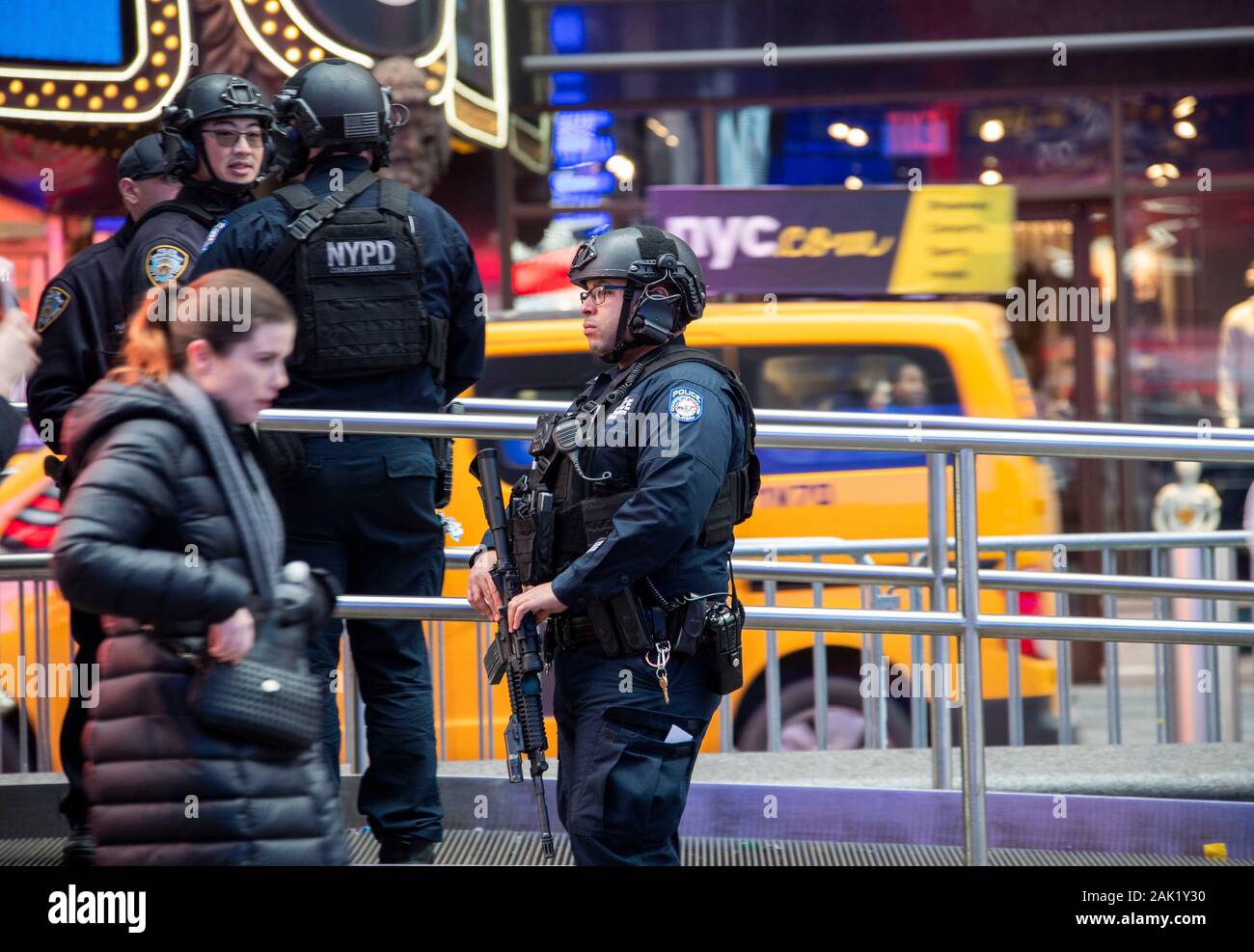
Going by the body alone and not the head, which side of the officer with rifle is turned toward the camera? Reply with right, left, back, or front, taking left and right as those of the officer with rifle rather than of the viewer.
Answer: left

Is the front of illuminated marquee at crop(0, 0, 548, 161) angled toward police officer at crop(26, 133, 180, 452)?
yes

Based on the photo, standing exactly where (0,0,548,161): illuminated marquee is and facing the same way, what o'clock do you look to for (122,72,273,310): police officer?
The police officer is roughly at 12 o'clock from the illuminated marquee.

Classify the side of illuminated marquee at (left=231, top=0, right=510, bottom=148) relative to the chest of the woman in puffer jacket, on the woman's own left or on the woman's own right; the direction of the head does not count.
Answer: on the woman's own left

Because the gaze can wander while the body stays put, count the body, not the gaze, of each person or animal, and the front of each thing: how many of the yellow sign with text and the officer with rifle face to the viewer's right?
0

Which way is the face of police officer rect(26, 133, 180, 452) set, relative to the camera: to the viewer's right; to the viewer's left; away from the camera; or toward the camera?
to the viewer's right

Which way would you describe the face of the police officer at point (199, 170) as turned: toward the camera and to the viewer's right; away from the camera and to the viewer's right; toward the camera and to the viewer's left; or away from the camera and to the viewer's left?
toward the camera and to the viewer's right

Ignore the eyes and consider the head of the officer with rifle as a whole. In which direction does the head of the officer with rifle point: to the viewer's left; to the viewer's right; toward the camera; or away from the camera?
to the viewer's left

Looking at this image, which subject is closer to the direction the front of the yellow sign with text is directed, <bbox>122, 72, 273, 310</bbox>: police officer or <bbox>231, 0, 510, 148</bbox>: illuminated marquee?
the police officer

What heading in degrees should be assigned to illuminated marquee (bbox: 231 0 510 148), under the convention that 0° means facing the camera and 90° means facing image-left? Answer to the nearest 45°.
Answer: approximately 0°

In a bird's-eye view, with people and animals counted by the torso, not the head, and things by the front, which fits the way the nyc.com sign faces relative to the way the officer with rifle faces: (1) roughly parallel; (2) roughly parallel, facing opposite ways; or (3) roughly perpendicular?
roughly perpendicular

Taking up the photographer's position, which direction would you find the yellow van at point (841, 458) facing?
facing to the left of the viewer

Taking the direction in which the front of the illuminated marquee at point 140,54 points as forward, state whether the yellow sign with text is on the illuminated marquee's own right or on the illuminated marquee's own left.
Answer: on the illuminated marquee's own left

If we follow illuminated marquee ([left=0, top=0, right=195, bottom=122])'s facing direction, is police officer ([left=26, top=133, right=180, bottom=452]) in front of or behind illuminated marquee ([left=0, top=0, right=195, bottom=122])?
in front
